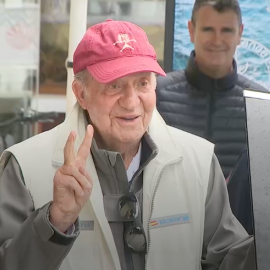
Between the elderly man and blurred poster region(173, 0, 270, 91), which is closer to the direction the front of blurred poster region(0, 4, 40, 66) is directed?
the elderly man

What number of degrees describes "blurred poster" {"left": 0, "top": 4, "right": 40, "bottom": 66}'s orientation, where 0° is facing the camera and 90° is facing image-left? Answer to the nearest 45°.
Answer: approximately 0°

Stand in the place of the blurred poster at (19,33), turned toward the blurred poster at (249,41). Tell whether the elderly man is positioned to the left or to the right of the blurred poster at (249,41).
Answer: right

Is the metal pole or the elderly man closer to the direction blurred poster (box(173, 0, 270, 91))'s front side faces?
the elderly man

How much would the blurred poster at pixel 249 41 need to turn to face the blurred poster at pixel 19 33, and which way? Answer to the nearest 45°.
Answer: approximately 90° to its right

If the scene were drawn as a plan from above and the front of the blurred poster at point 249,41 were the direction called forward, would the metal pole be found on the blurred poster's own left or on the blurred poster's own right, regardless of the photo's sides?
on the blurred poster's own right

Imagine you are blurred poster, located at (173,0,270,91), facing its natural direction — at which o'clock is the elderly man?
The elderly man is roughly at 1 o'clock from the blurred poster.

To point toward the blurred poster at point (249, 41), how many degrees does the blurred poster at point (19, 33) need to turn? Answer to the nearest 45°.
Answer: approximately 90° to its left

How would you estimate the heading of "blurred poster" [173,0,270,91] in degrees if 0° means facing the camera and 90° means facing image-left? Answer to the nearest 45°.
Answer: approximately 0°

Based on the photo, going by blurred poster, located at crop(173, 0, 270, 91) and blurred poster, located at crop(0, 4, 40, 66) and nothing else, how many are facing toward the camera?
2
